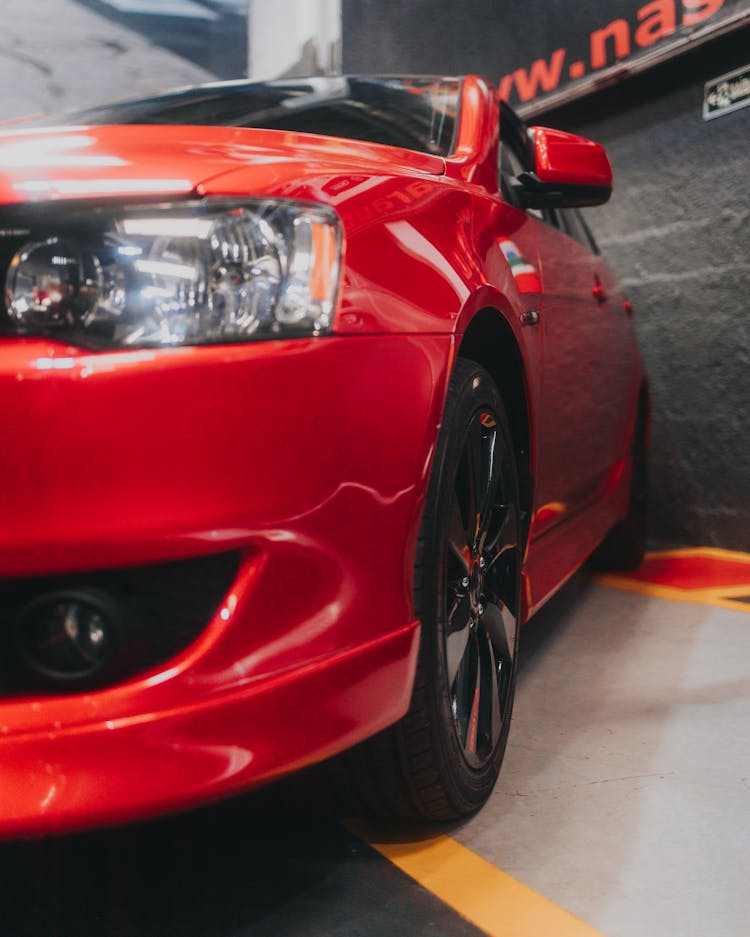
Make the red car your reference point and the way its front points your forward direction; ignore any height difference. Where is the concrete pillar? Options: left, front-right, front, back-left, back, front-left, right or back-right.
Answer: back-right

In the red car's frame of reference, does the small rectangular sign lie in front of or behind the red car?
behind

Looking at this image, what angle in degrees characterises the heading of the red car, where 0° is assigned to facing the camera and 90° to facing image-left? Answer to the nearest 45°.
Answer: approximately 45°

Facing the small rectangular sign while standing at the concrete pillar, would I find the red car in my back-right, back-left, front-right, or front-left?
front-right

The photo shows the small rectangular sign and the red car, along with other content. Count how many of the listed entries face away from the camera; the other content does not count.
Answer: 0

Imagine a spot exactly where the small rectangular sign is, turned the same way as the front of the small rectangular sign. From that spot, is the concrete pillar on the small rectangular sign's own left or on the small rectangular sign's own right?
on the small rectangular sign's own right

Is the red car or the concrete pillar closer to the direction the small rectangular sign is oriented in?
the red car

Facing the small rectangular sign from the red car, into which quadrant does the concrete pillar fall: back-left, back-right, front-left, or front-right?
front-left

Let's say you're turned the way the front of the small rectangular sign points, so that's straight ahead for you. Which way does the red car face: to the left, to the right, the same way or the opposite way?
the same way

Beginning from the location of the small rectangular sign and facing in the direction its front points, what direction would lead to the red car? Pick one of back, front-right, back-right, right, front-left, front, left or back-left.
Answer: front-left
